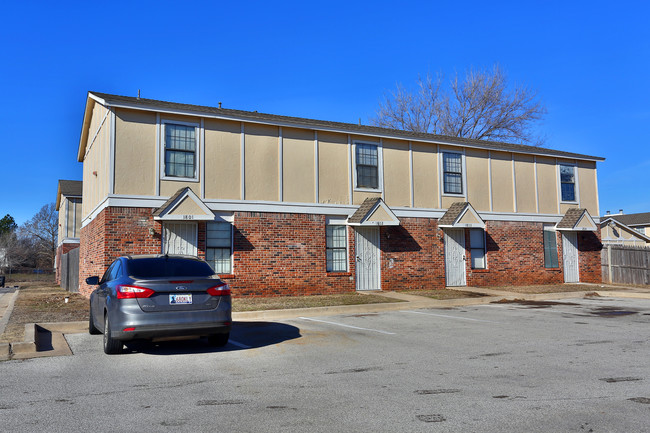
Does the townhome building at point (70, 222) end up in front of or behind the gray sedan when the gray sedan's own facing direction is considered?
in front

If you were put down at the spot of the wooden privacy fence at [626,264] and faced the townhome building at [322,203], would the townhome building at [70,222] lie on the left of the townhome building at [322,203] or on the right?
right

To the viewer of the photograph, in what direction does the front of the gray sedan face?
facing away from the viewer and to the left of the viewer

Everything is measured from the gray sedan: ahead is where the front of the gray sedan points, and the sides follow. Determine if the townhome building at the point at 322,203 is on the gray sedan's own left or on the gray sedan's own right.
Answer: on the gray sedan's own right

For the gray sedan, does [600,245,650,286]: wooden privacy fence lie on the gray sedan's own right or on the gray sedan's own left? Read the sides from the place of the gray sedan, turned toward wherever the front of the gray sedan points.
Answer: on the gray sedan's own right
